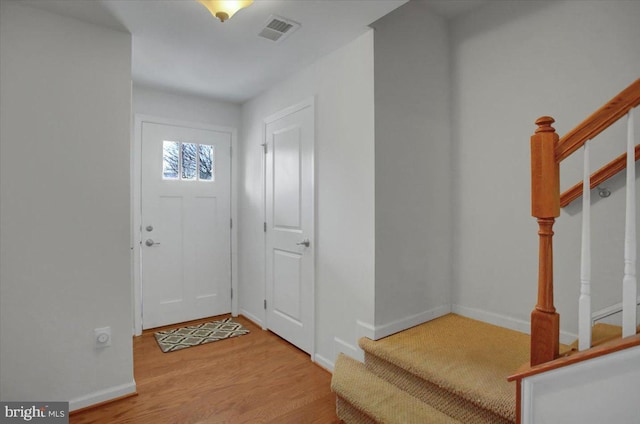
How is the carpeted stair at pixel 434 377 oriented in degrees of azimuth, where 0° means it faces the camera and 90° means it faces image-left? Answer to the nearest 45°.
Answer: approximately 45°

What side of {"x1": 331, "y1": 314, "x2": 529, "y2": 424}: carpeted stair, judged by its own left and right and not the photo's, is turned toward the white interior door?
right

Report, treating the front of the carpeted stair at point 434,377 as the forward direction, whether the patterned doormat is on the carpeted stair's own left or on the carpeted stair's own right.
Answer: on the carpeted stair's own right

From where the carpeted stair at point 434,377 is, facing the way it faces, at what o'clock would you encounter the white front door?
The white front door is roughly at 2 o'clock from the carpeted stair.
